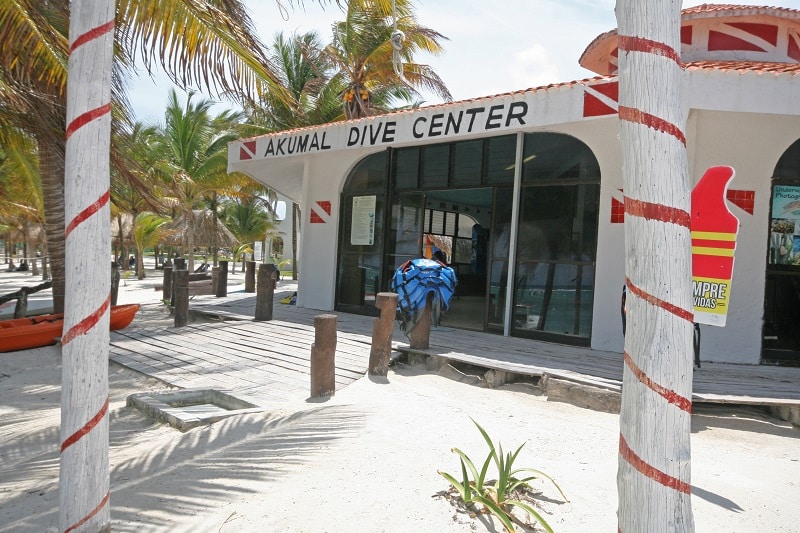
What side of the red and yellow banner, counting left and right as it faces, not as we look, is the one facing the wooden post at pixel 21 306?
right

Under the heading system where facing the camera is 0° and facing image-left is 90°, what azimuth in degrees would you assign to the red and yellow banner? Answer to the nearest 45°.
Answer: approximately 0°

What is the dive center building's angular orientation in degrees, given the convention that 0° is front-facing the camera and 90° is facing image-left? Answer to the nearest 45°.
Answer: approximately 45°

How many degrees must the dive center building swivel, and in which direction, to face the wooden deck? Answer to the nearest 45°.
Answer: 0° — it already faces it

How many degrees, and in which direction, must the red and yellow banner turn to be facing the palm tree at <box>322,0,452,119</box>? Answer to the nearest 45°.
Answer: approximately 135° to its right

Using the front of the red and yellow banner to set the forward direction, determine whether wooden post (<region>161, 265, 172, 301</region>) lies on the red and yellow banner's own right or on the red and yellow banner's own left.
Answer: on the red and yellow banner's own right

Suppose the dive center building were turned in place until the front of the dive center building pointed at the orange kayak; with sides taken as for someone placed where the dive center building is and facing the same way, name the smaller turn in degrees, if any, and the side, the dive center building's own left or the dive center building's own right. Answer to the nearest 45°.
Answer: approximately 45° to the dive center building's own right

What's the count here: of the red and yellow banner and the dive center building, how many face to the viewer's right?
0

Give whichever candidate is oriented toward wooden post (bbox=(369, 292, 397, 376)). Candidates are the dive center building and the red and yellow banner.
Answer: the dive center building

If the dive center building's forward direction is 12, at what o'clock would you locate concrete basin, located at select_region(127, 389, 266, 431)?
The concrete basin is roughly at 12 o'clock from the dive center building.
